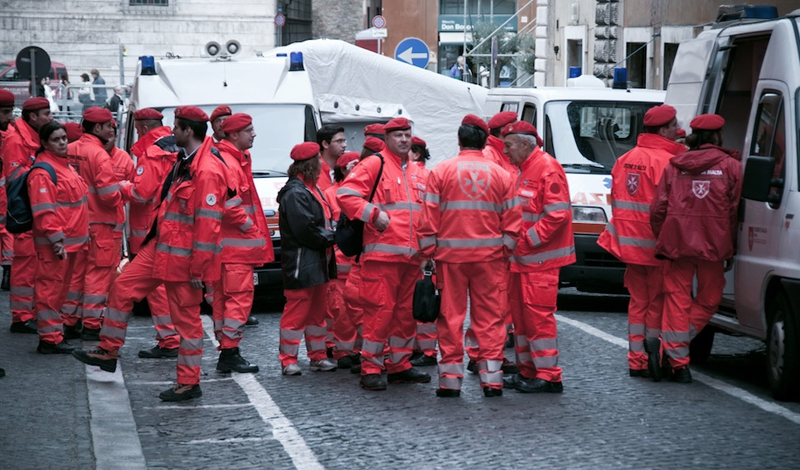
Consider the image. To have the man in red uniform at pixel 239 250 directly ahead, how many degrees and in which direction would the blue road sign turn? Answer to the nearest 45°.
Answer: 0° — it already faces them

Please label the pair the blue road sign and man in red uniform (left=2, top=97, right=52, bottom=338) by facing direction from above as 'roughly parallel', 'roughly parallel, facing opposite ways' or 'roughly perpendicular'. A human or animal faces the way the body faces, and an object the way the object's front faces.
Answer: roughly perpendicular

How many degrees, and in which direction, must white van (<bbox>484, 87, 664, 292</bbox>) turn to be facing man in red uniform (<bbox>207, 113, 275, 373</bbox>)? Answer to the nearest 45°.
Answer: approximately 90° to its right

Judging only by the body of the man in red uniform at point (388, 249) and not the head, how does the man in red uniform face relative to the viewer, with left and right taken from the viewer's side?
facing the viewer and to the right of the viewer

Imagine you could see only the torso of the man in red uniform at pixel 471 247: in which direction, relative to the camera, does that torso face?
away from the camera

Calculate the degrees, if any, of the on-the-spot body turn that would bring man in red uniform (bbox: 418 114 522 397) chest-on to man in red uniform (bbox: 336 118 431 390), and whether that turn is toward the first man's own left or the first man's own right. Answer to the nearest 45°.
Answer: approximately 45° to the first man's own left

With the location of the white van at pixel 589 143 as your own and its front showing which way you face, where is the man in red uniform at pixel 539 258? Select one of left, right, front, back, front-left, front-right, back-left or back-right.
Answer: front-right

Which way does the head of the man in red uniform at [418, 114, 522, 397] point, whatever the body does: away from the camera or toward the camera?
away from the camera

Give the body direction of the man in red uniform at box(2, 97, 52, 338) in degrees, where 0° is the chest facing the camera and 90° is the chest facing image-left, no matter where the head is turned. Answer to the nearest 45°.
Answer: approximately 270°

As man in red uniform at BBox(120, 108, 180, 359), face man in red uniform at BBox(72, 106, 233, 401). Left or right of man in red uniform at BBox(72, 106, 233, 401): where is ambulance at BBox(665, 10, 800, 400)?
left

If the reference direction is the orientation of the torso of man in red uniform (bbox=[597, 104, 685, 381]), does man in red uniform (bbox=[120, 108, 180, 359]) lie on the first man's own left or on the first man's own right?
on the first man's own left
